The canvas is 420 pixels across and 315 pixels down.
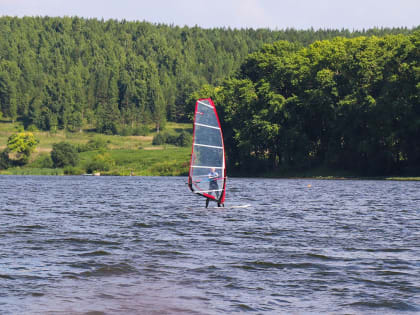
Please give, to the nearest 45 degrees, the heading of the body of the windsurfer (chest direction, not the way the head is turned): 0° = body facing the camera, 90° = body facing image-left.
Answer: approximately 0°
